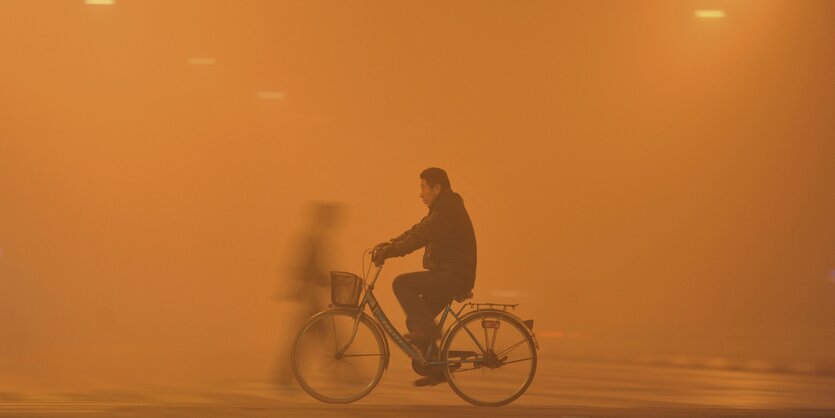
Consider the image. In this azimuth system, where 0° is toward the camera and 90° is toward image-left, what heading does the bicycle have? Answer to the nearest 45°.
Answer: approximately 90°

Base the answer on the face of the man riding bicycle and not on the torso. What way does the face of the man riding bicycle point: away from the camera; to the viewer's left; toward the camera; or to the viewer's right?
to the viewer's left

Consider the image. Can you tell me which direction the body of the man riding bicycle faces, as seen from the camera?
to the viewer's left
